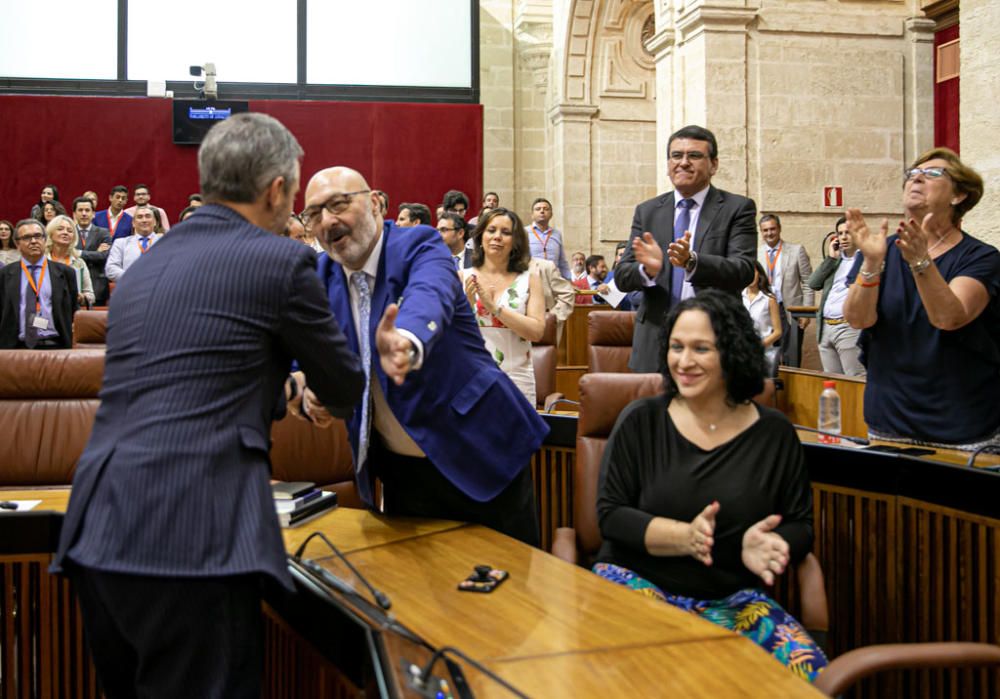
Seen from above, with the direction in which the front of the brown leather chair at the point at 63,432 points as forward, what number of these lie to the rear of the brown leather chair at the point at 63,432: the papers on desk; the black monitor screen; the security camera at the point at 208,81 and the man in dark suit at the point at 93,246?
3

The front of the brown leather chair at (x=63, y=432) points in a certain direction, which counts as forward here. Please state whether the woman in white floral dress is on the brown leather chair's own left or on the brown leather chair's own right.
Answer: on the brown leather chair's own left

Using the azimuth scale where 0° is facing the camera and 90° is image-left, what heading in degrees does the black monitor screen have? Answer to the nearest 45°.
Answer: approximately 0°

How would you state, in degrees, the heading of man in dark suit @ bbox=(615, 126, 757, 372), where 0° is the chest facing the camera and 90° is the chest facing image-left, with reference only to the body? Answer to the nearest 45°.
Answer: approximately 45°

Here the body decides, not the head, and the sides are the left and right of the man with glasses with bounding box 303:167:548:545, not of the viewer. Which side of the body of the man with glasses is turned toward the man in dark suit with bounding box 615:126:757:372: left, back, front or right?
back

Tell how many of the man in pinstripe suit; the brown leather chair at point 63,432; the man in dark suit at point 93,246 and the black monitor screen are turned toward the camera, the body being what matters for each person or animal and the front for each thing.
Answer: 3

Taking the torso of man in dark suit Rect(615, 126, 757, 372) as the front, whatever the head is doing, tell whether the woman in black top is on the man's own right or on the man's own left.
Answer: on the man's own left

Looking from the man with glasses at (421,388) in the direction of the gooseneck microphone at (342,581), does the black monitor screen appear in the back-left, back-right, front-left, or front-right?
back-right

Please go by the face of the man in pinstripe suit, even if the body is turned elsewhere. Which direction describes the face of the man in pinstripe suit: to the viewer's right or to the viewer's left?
to the viewer's right

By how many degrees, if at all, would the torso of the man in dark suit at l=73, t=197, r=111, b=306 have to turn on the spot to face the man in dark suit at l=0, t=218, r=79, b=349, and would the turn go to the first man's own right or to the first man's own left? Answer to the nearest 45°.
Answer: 0° — they already face them
